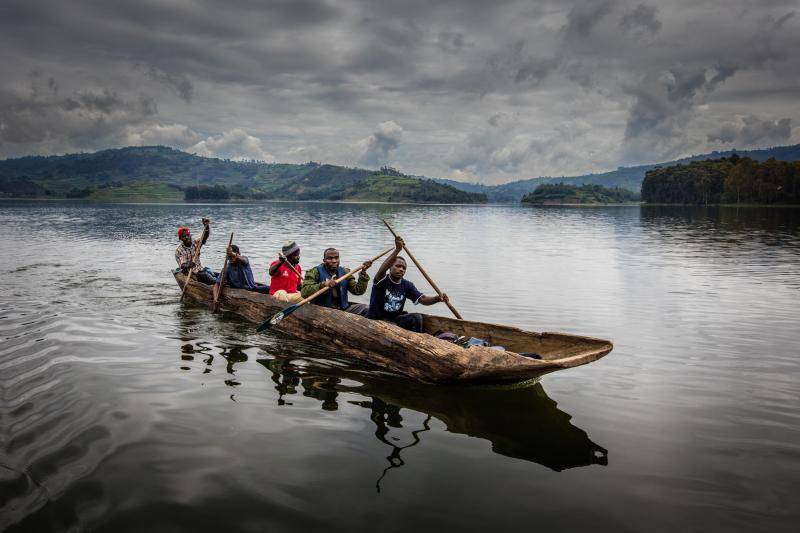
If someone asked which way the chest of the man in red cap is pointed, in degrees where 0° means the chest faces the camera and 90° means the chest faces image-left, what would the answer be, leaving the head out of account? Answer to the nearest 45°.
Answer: approximately 315°

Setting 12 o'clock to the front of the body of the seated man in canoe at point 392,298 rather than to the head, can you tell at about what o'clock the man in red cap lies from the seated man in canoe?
The man in red cap is roughly at 6 o'clock from the seated man in canoe.

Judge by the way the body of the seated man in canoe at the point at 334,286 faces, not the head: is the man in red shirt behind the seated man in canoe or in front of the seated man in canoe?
behind

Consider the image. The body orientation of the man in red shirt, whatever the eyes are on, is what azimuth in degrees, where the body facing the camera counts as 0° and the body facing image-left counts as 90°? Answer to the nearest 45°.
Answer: approximately 315°

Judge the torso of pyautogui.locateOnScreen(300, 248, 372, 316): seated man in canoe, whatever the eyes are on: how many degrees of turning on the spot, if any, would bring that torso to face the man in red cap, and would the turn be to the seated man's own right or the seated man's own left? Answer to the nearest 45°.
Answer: approximately 180°

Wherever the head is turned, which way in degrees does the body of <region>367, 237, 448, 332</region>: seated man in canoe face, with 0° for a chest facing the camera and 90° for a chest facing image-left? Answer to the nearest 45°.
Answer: approximately 315°

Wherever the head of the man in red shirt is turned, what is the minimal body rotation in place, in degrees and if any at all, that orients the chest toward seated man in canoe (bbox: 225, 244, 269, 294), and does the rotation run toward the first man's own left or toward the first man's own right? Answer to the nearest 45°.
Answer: approximately 180°

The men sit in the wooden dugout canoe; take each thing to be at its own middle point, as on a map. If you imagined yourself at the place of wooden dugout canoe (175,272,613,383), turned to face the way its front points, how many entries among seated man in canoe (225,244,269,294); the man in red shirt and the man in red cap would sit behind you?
3
